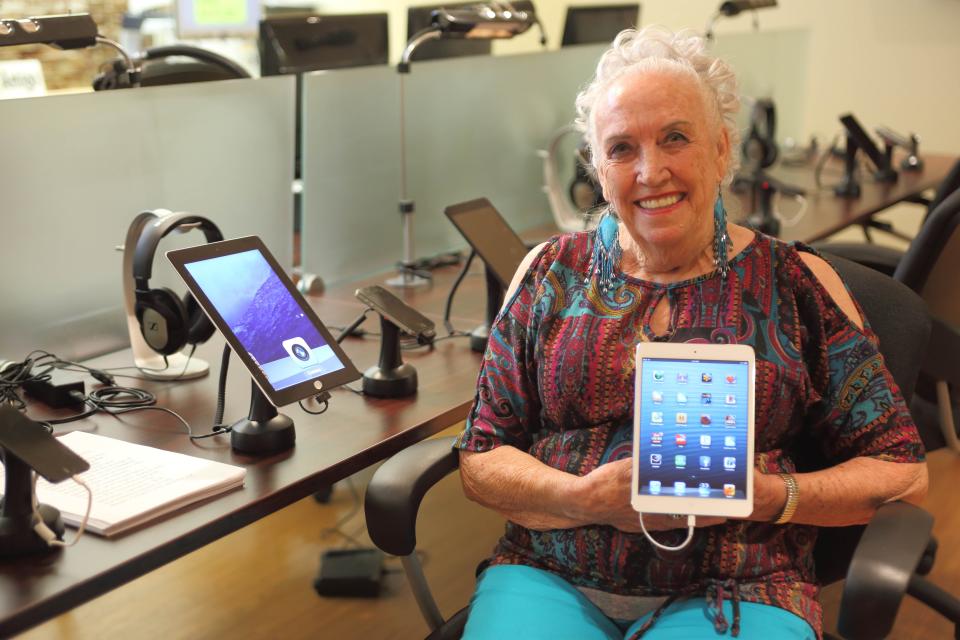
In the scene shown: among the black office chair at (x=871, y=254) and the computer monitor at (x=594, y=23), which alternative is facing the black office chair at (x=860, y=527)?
the computer monitor

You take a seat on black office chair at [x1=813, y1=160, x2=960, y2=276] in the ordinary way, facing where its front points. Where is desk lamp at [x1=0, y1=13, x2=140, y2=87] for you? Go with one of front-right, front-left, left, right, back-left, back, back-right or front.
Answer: front-left

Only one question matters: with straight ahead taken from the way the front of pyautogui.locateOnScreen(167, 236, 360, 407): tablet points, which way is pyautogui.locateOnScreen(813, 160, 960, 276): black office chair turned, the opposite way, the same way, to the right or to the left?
the opposite way

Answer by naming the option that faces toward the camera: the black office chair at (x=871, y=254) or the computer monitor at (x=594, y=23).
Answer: the computer monitor

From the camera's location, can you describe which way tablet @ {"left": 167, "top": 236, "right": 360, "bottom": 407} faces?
facing the viewer and to the right of the viewer

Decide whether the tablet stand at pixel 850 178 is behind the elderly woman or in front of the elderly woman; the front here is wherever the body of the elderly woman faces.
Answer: behind

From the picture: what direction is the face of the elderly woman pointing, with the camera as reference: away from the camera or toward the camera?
toward the camera

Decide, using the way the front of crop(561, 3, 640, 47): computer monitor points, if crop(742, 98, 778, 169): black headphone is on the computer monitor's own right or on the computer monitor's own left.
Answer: on the computer monitor's own left

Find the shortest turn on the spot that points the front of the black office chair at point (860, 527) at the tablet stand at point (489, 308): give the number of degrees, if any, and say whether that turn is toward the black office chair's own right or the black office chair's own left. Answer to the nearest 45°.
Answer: approximately 90° to the black office chair's own right

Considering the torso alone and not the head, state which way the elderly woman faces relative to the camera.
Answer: toward the camera

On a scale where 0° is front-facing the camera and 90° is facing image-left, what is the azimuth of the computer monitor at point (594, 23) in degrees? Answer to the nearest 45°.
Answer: approximately 0°

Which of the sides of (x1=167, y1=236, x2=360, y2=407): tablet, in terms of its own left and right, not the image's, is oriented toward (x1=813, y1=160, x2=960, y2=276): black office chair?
left
